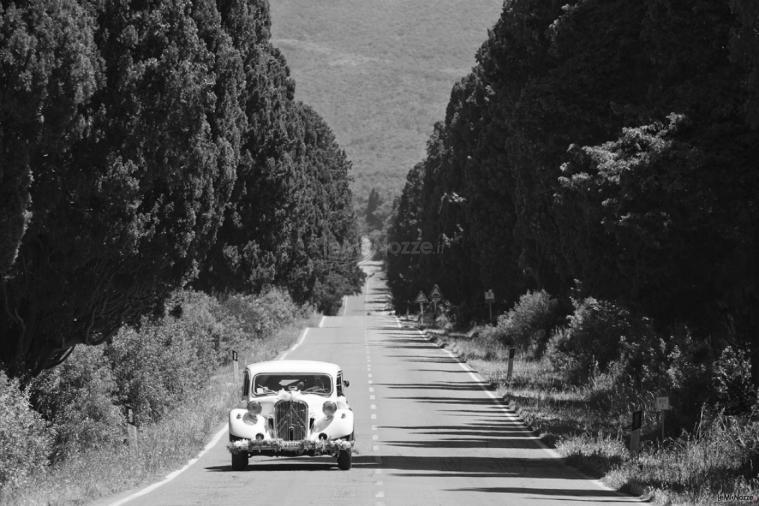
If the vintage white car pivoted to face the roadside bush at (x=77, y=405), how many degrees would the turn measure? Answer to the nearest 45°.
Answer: approximately 135° to its right

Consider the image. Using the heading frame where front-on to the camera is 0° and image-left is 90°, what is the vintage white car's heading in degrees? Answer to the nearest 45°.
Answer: approximately 0°

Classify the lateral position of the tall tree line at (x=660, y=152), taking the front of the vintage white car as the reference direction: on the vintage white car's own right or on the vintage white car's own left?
on the vintage white car's own left

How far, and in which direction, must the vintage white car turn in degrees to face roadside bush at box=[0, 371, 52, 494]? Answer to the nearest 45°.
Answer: approximately 90° to its right
